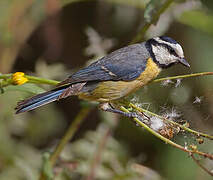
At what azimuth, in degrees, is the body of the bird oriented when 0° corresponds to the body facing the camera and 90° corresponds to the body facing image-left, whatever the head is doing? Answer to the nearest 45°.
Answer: approximately 270°

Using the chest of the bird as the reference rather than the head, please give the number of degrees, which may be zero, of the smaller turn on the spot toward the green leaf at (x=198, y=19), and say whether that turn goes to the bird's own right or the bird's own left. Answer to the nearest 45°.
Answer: approximately 45° to the bird's own left

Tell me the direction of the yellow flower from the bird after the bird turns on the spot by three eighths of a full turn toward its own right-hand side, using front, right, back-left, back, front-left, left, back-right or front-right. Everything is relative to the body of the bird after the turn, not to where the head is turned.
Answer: front
